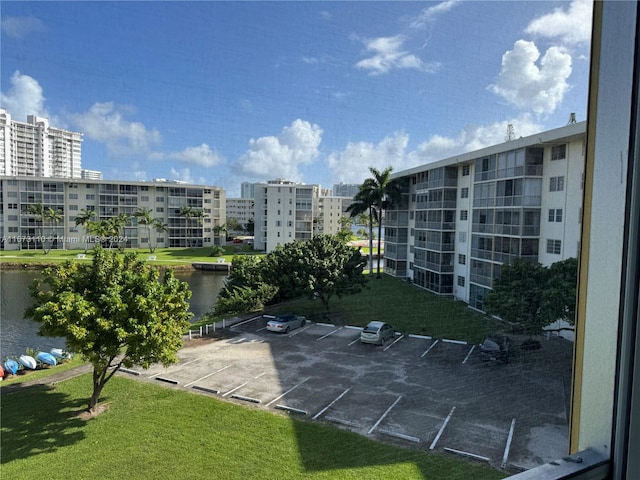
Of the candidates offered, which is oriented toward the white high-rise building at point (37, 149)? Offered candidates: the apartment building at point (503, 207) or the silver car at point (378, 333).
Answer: the apartment building

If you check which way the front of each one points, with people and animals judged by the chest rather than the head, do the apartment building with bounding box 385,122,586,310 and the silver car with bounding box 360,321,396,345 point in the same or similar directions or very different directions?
very different directions

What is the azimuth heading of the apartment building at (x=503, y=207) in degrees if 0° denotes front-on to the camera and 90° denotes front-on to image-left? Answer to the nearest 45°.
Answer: approximately 45°

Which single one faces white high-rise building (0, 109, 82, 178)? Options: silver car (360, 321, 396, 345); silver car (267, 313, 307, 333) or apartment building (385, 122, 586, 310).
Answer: the apartment building

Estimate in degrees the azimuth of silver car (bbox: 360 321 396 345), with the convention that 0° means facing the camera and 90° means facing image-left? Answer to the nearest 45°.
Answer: approximately 225°

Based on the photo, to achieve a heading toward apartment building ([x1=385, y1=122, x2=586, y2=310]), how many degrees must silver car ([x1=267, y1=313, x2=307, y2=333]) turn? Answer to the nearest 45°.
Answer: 0° — it already faces it

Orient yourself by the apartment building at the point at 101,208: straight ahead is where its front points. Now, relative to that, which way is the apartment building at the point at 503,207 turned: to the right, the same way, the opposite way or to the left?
to the right
